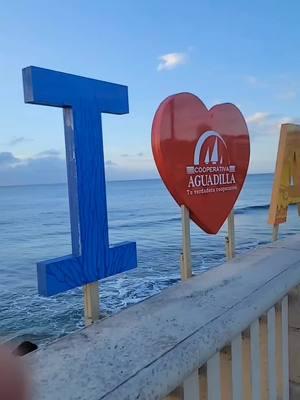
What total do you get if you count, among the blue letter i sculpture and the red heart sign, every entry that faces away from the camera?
0

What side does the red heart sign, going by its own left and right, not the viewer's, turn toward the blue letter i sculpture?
right

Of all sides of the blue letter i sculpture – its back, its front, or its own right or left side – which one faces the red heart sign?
left

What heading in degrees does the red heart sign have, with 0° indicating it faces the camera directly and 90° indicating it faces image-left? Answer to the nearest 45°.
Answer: approximately 315°

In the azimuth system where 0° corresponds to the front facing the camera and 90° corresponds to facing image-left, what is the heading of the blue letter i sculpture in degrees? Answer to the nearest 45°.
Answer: approximately 315°
